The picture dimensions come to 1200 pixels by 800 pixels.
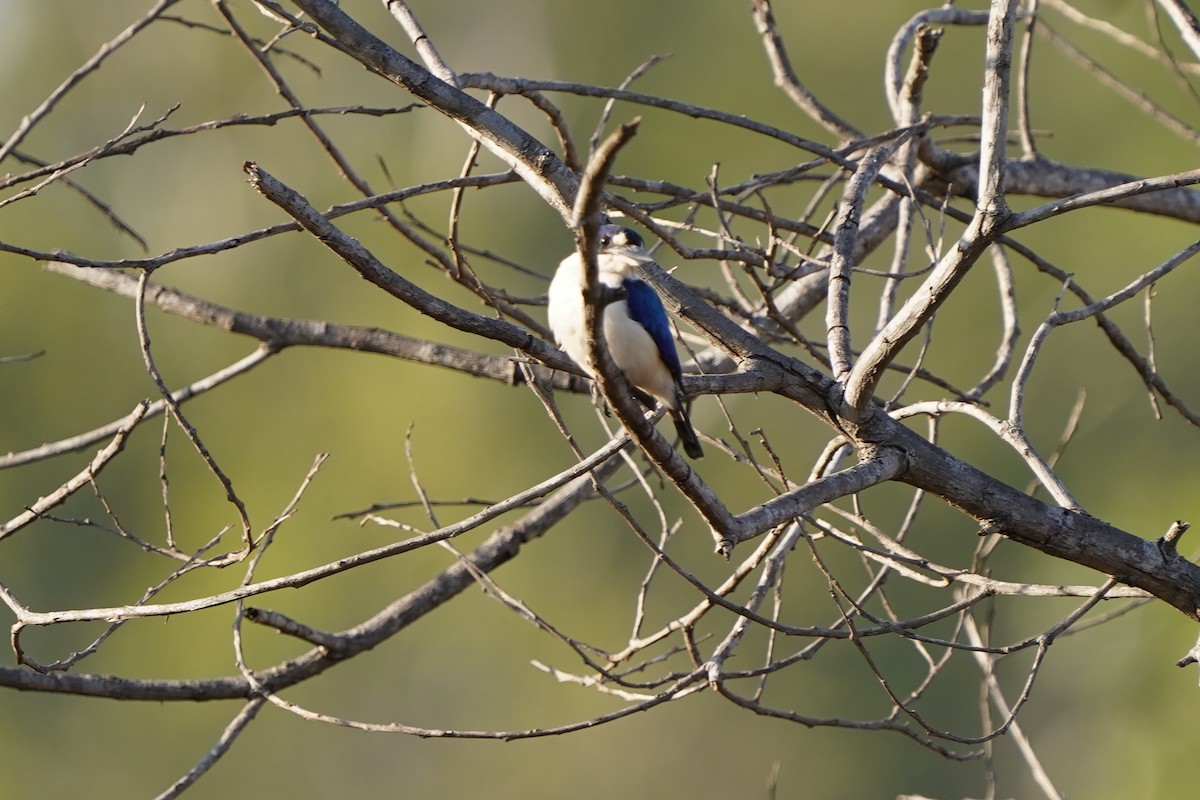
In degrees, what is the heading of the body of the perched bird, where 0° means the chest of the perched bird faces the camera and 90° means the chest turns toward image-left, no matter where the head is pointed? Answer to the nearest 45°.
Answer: approximately 45°
